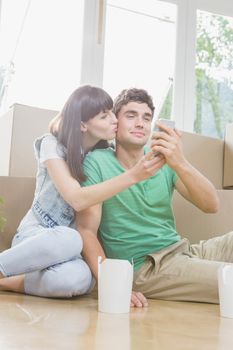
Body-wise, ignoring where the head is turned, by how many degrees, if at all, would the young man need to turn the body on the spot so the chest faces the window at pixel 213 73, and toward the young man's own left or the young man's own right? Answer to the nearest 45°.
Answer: approximately 135° to the young man's own left

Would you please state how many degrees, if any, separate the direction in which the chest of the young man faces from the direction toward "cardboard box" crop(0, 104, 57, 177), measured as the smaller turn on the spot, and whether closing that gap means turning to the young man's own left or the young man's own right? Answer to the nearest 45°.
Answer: approximately 180°

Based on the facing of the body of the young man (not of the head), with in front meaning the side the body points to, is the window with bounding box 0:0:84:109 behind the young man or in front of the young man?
behind

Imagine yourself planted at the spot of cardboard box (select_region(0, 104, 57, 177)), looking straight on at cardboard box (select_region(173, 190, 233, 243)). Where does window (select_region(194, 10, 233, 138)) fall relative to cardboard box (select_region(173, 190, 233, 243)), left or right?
left

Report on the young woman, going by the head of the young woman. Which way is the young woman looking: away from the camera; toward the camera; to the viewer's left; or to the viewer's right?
to the viewer's right

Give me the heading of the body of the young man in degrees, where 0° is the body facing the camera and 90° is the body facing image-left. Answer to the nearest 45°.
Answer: approximately 315°
